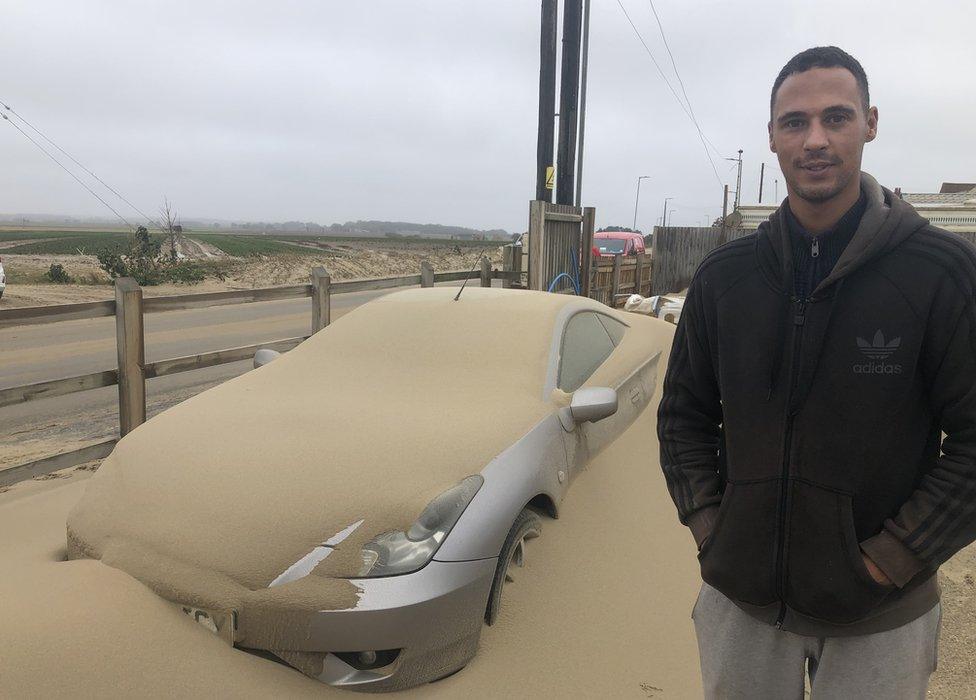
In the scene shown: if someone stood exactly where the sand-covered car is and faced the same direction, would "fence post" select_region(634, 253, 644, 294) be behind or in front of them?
behind

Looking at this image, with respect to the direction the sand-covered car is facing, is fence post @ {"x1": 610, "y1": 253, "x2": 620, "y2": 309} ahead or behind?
behind

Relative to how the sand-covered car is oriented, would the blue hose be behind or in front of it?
behind

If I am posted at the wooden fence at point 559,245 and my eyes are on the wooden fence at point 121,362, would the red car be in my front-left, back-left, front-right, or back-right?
back-right

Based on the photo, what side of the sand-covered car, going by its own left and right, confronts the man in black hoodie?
left

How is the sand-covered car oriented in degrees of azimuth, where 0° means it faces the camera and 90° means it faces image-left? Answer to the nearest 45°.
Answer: approximately 45°

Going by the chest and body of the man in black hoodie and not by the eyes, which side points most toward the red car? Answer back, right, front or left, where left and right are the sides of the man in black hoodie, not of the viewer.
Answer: back

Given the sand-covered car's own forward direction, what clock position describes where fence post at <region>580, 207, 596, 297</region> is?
The fence post is roughly at 5 o'clock from the sand-covered car.

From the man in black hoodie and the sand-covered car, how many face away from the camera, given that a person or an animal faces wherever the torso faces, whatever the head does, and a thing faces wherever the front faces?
0

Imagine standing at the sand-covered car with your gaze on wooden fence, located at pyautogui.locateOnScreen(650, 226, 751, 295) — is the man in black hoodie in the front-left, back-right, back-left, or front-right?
back-right

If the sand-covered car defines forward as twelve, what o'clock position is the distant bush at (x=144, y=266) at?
The distant bush is roughly at 4 o'clock from the sand-covered car.
